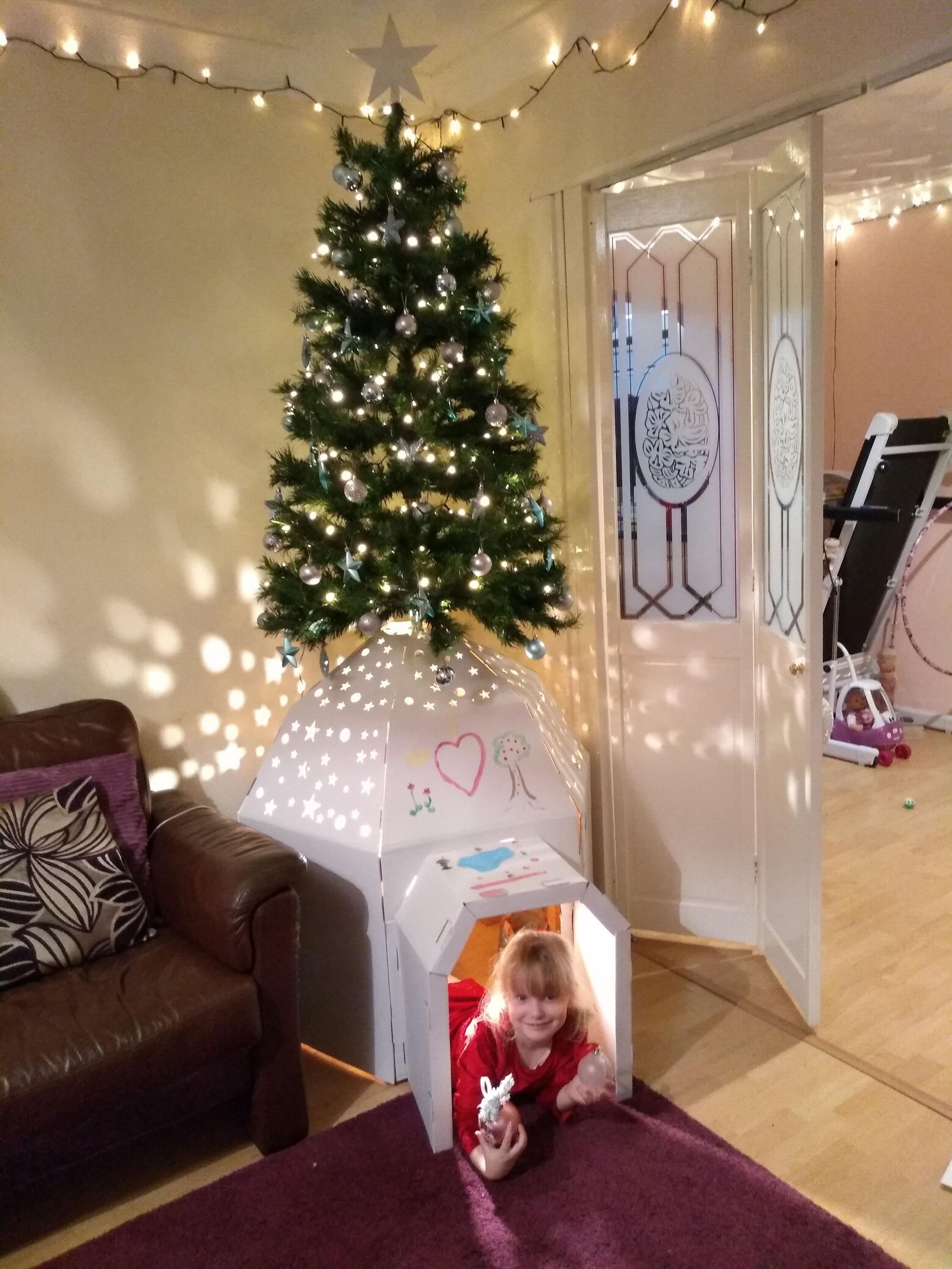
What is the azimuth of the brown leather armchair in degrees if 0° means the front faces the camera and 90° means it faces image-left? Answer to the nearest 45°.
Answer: approximately 315°

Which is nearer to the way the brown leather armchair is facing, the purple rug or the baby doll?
the purple rug

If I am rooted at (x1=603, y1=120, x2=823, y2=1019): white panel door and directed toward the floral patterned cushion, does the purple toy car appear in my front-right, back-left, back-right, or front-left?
back-right

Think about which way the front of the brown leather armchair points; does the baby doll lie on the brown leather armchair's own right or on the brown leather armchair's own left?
on the brown leather armchair's own left
